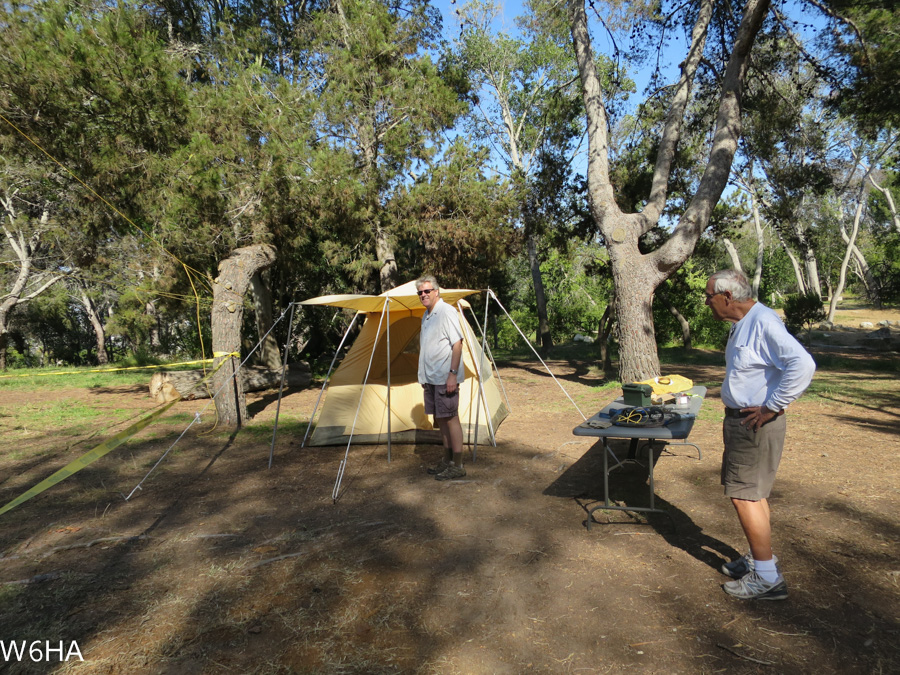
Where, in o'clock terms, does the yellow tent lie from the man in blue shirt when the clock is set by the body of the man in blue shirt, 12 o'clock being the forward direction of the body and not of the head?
The yellow tent is roughly at 1 o'clock from the man in blue shirt.

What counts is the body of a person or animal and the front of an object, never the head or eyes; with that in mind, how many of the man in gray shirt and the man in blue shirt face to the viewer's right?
0

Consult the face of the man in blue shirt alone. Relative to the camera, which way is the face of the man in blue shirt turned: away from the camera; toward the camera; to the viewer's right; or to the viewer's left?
to the viewer's left

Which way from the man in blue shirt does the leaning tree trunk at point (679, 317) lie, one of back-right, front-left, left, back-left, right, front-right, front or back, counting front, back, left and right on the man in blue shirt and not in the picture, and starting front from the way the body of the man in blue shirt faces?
right

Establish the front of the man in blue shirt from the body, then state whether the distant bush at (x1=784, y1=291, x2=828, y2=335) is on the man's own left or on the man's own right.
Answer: on the man's own right

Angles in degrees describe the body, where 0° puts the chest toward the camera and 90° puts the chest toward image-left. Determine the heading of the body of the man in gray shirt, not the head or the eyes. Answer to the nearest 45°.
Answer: approximately 45°

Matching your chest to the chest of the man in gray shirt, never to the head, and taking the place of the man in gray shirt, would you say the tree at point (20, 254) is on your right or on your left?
on your right

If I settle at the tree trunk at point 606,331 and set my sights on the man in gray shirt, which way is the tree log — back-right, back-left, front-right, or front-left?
front-right

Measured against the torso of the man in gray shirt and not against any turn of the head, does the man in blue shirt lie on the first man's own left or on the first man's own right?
on the first man's own left

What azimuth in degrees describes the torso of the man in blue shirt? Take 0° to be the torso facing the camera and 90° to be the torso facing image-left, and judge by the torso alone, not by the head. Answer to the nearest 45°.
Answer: approximately 90°
